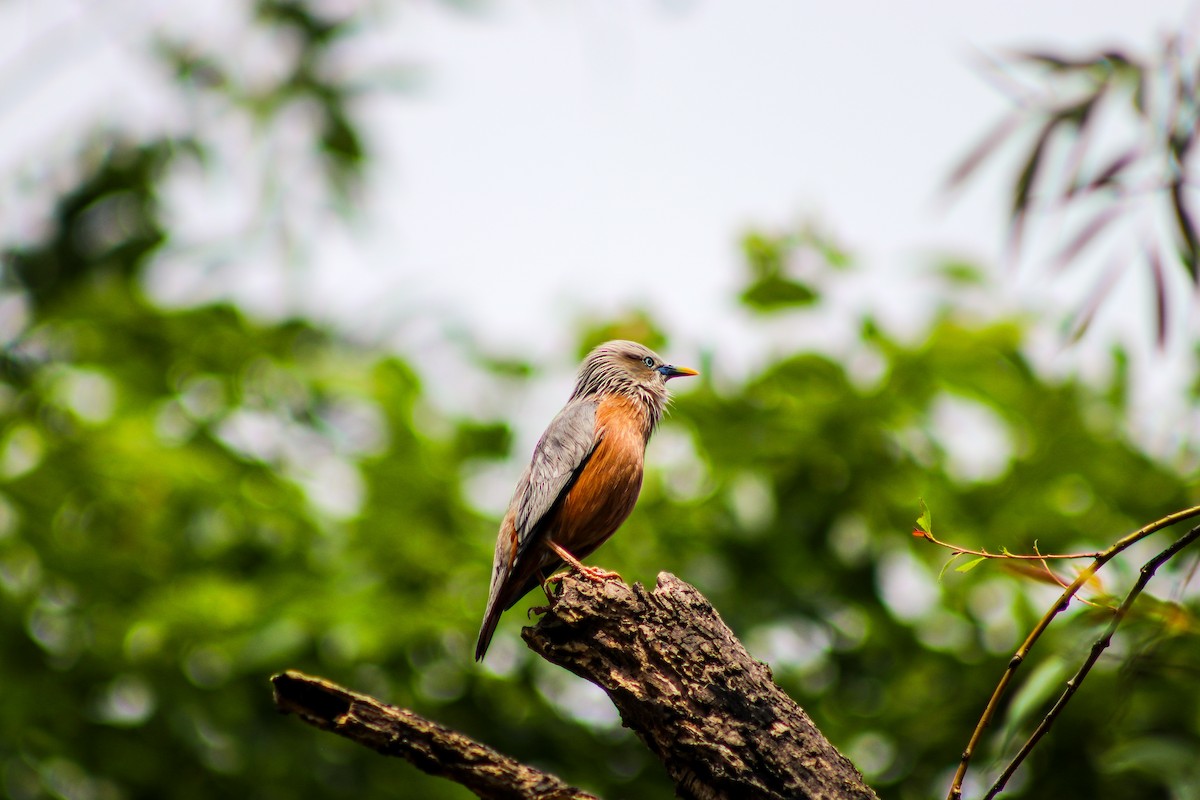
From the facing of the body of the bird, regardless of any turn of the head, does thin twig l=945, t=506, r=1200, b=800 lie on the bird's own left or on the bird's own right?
on the bird's own right

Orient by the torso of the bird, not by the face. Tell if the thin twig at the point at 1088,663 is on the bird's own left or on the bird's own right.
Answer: on the bird's own left

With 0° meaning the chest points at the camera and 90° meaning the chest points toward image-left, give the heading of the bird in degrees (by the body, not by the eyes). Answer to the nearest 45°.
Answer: approximately 270°
